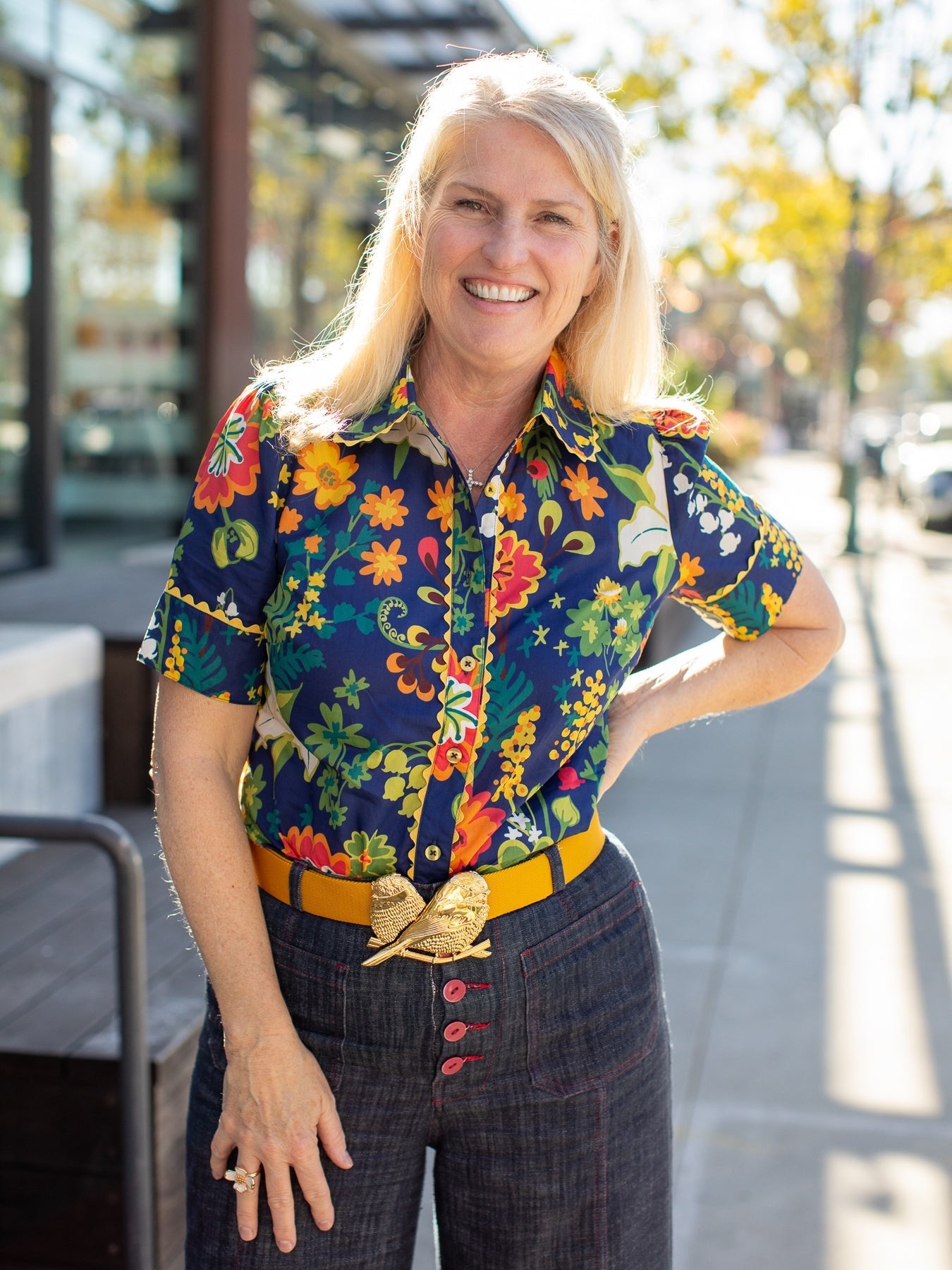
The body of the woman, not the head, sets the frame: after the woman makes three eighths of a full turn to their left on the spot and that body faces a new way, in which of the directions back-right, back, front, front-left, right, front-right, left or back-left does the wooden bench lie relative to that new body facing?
left

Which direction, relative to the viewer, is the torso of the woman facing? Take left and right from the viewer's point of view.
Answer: facing the viewer

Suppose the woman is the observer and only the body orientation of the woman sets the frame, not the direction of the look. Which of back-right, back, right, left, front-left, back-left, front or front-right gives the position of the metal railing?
back-right

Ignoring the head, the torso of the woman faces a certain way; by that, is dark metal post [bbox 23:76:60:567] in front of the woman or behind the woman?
behind

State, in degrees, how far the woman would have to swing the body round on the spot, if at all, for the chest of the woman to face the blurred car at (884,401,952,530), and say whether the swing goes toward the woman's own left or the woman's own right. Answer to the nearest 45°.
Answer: approximately 180°

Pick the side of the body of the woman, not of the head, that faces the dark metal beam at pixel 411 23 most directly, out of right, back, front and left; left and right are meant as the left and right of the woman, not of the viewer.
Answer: back

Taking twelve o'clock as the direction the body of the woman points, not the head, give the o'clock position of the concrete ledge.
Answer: The concrete ledge is roughly at 5 o'clock from the woman.

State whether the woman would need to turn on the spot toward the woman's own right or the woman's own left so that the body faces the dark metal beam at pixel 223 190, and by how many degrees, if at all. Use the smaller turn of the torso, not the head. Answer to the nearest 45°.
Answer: approximately 180°

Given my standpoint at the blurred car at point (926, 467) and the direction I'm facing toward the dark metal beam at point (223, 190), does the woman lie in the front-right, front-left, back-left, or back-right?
front-left
